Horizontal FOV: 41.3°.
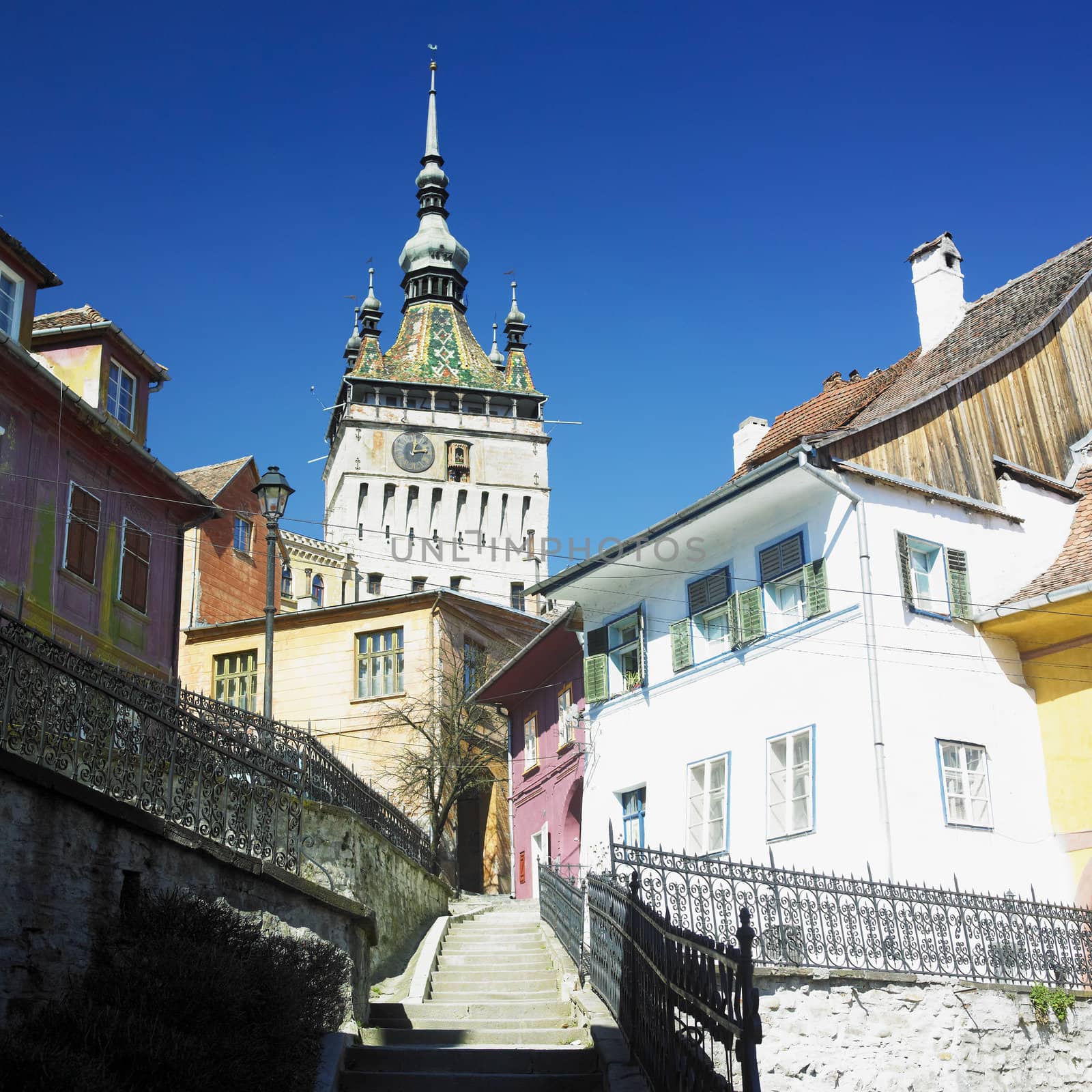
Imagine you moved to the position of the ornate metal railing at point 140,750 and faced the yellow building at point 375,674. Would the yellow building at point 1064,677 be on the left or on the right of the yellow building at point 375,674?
right

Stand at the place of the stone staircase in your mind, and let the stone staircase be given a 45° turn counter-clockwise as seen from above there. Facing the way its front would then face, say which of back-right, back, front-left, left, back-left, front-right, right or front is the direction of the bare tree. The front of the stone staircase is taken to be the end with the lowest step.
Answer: back-left

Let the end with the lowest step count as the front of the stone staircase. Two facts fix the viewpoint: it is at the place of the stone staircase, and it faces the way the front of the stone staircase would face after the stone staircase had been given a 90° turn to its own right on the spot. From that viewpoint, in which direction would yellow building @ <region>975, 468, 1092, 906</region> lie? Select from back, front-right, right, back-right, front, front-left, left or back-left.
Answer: back-right

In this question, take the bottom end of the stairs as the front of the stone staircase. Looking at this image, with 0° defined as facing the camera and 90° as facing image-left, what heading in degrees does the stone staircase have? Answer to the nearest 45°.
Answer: approximately 0°

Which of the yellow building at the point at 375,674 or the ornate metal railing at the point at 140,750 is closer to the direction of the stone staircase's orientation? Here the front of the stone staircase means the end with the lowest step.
the ornate metal railing

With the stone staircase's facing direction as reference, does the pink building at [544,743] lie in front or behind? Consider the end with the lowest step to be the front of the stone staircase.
behind

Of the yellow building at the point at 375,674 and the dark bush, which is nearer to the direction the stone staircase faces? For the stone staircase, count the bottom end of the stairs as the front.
the dark bush

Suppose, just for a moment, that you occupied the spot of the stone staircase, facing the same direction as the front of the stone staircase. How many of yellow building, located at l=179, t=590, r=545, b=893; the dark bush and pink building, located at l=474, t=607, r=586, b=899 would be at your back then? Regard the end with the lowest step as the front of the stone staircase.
2

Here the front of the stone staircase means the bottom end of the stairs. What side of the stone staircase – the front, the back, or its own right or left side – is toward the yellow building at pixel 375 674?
back

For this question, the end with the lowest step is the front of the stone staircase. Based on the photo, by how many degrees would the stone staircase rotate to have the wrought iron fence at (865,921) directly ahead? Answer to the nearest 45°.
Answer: approximately 135° to its left

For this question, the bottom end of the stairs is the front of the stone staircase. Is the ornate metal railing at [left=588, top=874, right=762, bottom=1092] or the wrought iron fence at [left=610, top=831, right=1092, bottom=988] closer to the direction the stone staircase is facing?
the ornate metal railing
